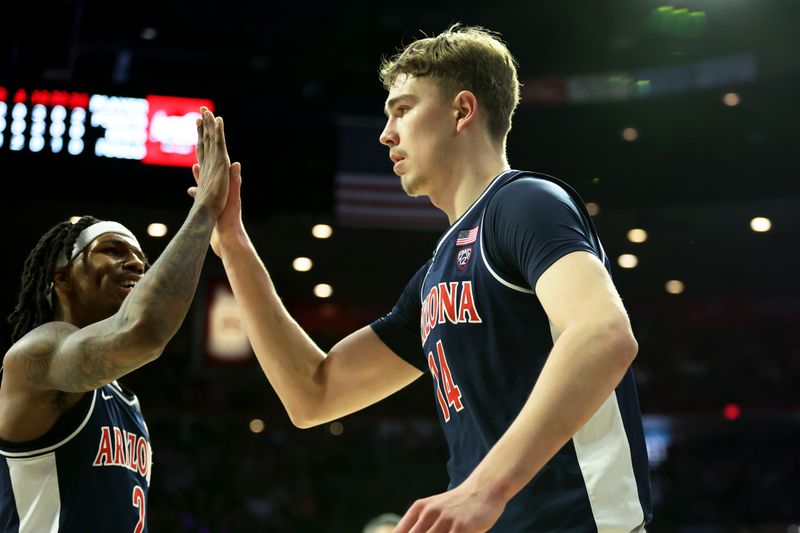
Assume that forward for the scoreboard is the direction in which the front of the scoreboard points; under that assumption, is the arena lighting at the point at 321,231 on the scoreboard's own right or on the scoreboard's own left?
on the scoreboard's own left

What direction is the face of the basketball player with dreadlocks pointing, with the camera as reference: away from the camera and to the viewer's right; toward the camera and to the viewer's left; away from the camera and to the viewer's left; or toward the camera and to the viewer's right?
toward the camera and to the viewer's right

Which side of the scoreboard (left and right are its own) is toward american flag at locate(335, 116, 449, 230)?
left

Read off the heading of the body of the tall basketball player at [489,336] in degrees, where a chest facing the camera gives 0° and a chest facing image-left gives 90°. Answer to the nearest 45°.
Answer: approximately 45°

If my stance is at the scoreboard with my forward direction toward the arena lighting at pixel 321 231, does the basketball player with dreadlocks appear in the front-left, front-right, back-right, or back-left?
back-right

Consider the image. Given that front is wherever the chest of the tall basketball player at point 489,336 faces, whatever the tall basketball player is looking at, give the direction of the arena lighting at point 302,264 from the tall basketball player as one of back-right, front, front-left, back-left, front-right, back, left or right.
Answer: back-right

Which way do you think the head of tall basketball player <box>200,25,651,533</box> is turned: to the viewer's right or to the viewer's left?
to the viewer's left

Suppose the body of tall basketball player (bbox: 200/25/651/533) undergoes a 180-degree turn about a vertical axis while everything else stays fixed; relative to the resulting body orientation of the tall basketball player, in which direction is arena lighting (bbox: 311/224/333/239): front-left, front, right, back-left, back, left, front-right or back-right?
front-left

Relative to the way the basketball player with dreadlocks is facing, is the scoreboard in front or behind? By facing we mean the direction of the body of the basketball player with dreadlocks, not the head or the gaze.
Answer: behind

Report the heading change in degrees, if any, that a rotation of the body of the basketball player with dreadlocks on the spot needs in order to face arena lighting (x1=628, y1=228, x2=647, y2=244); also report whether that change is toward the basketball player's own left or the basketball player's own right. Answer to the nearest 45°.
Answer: approximately 90° to the basketball player's own left

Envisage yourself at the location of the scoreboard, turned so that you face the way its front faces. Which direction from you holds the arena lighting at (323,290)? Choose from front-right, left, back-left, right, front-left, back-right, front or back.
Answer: back-left
